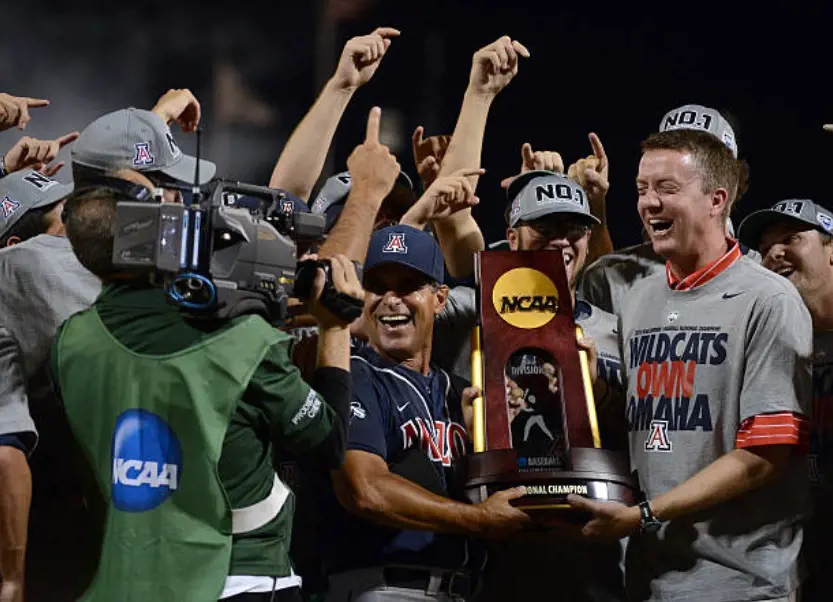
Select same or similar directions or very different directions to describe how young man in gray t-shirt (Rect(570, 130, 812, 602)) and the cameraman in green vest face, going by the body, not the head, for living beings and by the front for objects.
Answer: very different directions

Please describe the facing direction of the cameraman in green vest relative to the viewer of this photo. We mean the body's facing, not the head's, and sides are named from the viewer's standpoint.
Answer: facing away from the viewer and to the right of the viewer

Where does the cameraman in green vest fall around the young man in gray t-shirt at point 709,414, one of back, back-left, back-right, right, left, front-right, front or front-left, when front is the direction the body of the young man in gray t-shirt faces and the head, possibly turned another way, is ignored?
front

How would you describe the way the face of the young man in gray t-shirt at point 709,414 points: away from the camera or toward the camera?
toward the camera
